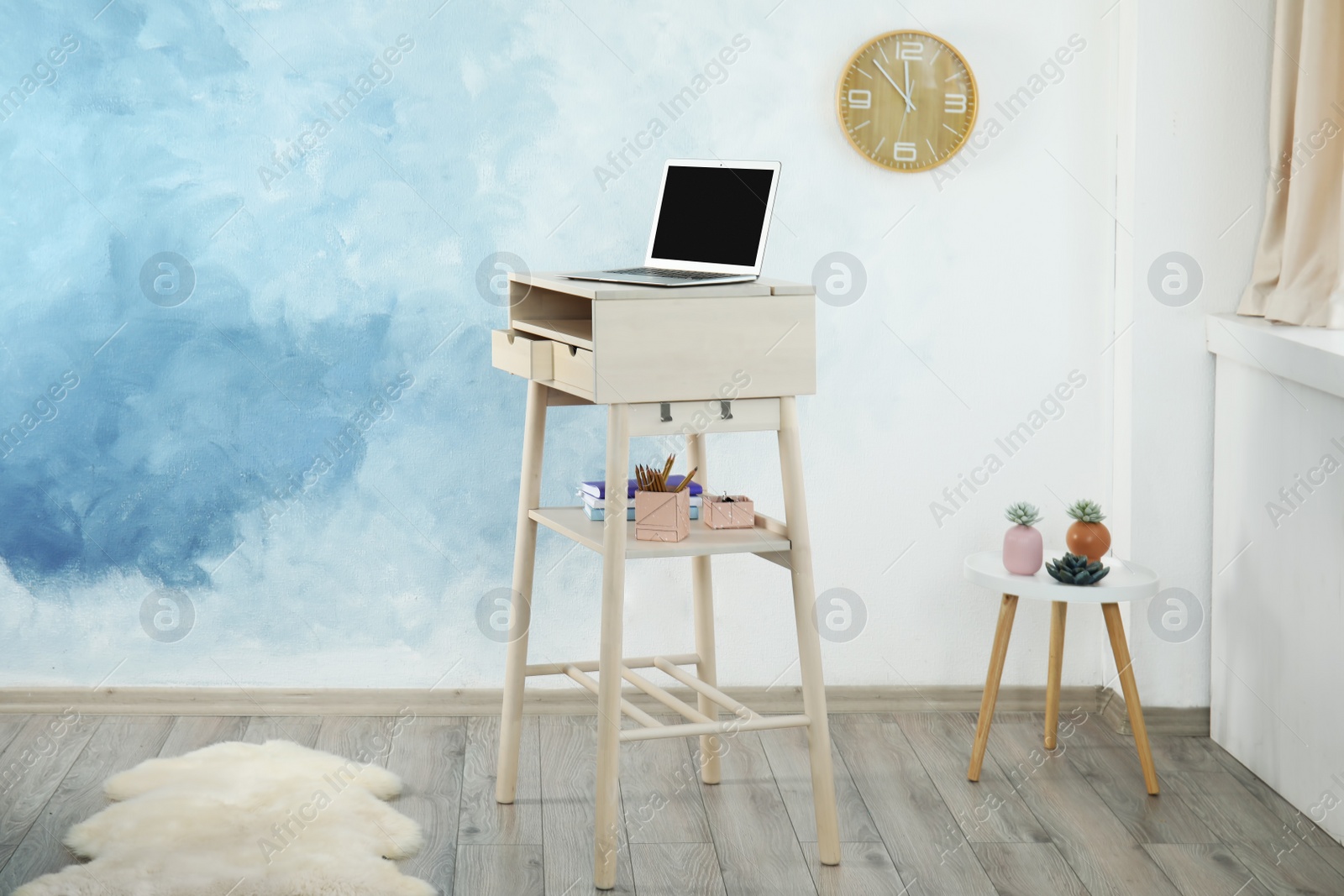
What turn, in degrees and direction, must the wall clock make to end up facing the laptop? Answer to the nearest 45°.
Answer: approximately 45° to its right

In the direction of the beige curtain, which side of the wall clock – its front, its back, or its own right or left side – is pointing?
left

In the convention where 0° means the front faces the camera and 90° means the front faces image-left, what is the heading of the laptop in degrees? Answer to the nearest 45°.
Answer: approximately 45°

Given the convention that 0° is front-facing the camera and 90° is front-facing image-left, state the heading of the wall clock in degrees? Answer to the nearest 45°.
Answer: approximately 0°
